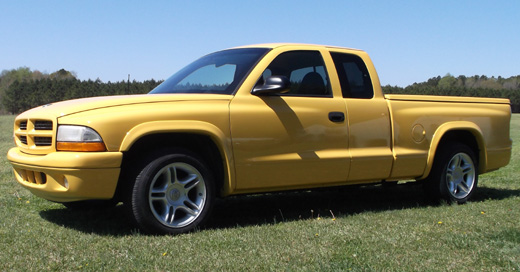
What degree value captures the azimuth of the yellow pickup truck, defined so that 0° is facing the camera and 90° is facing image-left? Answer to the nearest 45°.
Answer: approximately 45°
